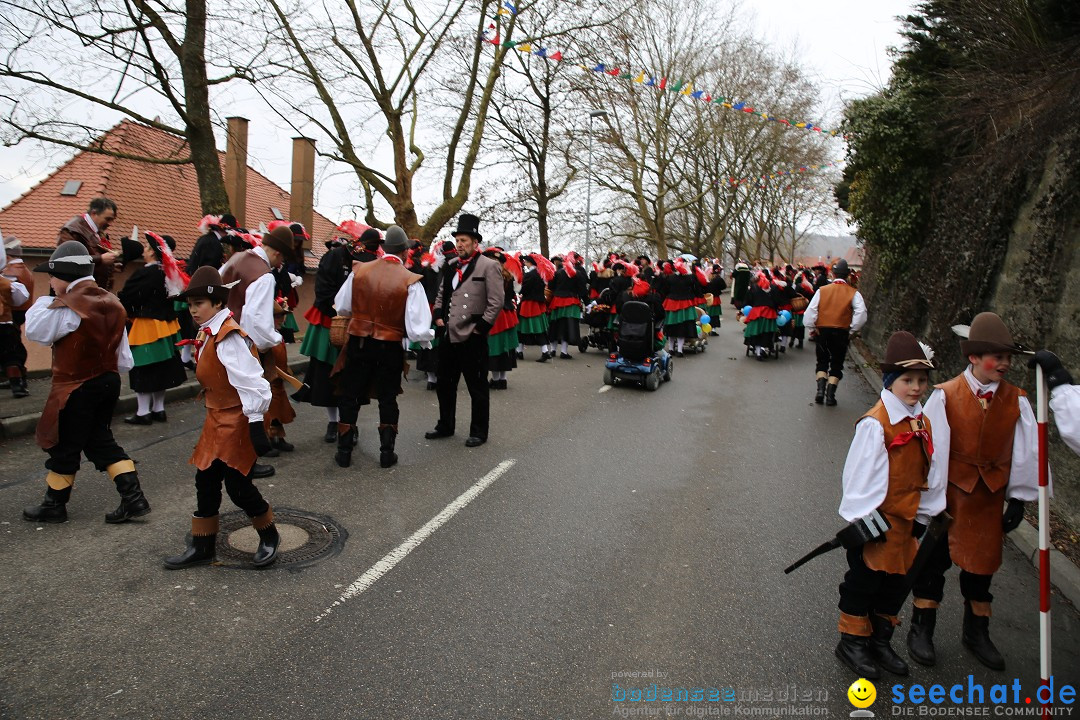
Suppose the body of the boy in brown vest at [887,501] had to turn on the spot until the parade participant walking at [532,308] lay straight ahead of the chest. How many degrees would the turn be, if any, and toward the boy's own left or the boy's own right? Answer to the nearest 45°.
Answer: approximately 180°

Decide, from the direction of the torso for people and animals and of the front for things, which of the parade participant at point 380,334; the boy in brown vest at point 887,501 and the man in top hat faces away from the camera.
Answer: the parade participant

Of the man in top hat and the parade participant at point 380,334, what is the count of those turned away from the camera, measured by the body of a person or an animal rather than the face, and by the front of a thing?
1

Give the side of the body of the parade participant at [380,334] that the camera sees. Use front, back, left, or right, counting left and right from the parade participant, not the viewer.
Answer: back

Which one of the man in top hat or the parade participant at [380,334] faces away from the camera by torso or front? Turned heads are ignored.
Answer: the parade participant

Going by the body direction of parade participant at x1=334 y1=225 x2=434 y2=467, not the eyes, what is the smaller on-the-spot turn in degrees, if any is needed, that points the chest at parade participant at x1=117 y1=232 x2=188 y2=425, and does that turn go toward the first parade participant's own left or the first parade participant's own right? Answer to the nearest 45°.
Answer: approximately 45° to the first parade participant's own left

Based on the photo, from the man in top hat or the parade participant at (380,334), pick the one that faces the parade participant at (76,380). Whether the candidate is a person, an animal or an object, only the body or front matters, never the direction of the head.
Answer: the man in top hat

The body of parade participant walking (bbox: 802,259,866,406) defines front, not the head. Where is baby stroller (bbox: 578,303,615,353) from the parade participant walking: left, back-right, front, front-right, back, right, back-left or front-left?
front-left

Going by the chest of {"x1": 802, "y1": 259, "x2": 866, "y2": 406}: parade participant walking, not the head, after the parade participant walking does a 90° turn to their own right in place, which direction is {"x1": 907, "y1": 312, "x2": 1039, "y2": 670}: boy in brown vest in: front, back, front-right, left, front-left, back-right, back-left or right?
right

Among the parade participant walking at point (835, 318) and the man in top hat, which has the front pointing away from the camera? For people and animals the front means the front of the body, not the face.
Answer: the parade participant walking
